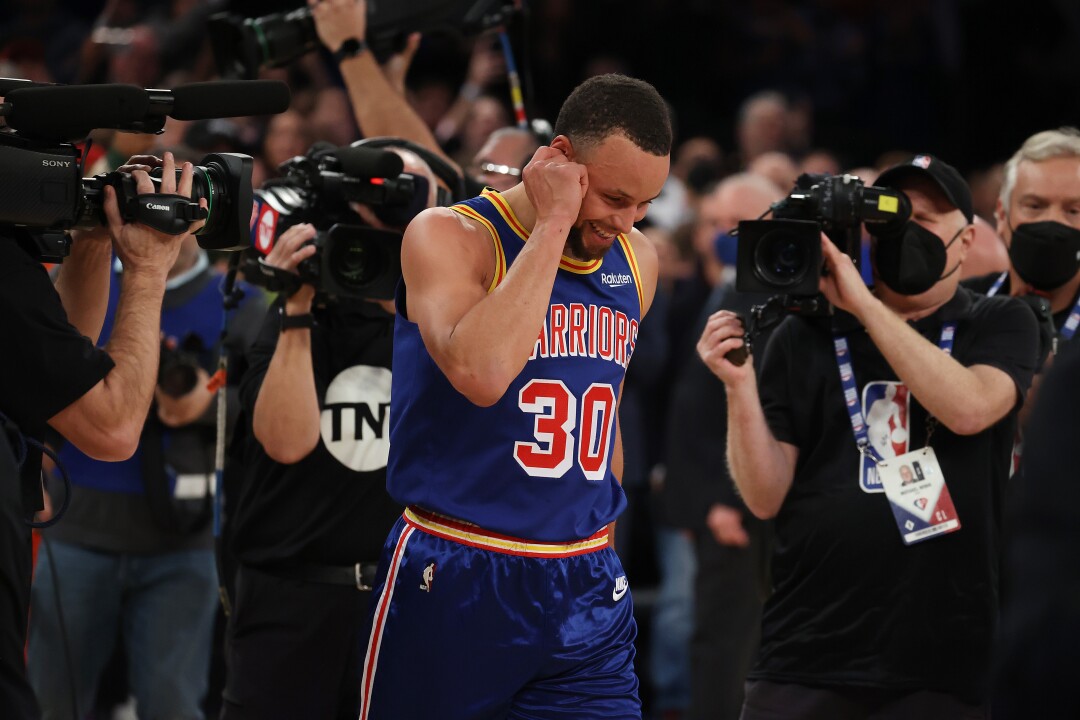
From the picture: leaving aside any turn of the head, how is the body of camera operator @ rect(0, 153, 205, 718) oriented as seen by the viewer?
to the viewer's right

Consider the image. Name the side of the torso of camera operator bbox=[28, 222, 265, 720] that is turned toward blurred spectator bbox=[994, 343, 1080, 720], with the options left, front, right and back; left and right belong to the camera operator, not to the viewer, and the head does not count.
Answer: front

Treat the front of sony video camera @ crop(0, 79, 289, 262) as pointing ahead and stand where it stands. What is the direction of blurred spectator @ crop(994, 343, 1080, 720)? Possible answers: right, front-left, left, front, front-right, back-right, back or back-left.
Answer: front-right

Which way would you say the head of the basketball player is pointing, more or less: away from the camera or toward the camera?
toward the camera

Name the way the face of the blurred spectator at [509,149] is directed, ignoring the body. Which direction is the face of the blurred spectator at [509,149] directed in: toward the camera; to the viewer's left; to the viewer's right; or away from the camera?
toward the camera

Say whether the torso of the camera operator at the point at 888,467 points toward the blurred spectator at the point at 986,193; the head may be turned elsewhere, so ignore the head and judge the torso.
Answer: no

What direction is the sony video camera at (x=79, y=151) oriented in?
to the viewer's right

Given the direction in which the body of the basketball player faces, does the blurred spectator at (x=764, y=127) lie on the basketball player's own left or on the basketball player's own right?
on the basketball player's own left

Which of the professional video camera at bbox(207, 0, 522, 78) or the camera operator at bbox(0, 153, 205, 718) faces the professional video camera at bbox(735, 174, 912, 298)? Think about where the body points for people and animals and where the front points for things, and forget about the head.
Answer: the camera operator

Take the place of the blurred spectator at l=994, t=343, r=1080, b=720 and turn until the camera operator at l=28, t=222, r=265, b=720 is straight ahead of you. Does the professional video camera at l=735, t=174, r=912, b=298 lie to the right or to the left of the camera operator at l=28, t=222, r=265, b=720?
right

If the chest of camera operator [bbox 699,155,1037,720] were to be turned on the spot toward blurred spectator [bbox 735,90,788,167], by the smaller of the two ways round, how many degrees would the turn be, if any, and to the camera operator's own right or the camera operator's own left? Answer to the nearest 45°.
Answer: approximately 135° to the camera operator's own right

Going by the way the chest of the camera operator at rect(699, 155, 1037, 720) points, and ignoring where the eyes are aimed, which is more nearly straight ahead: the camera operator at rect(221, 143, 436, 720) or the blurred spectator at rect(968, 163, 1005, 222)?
the camera operator

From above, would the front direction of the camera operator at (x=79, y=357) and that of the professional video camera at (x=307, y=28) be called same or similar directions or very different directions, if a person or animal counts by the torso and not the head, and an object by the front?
very different directions

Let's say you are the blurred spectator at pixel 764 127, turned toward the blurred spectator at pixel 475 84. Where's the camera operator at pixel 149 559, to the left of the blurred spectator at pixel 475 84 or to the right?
left

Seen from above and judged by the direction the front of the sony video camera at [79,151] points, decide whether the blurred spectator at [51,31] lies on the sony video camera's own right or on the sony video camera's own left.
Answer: on the sony video camera's own left

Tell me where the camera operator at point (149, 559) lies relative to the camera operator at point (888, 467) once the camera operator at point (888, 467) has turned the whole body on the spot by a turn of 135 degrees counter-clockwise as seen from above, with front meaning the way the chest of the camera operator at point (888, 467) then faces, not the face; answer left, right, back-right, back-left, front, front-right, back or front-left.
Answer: back

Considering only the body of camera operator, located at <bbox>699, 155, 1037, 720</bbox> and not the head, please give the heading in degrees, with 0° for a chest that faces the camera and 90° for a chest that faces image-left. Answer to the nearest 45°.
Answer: approximately 45°
